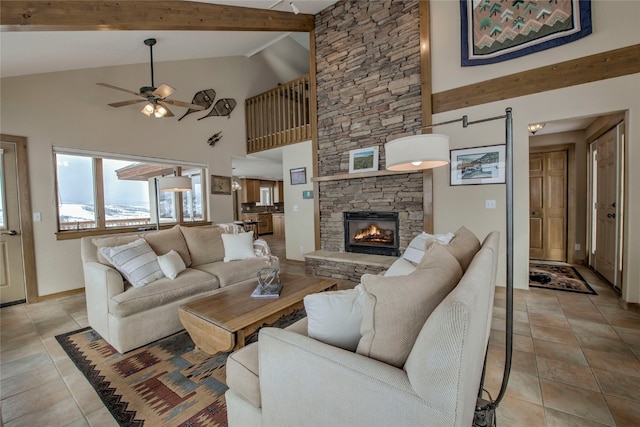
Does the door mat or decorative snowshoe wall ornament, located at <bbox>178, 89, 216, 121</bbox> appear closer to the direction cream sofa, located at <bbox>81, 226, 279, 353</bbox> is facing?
the door mat

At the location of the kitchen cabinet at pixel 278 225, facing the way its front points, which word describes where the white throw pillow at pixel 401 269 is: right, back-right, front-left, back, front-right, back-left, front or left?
front

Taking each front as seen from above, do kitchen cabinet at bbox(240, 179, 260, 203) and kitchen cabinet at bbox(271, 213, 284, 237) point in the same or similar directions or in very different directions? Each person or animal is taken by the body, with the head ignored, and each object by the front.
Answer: same or similar directions

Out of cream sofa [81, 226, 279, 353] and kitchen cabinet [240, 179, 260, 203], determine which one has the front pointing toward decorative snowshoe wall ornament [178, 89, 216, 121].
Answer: the kitchen cabinet

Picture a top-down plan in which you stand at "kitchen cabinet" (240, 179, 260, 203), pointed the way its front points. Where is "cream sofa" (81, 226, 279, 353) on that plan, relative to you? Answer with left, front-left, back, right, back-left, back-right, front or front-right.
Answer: front

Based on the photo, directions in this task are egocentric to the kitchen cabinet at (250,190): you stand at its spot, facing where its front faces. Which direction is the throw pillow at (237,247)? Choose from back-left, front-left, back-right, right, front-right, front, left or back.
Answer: front

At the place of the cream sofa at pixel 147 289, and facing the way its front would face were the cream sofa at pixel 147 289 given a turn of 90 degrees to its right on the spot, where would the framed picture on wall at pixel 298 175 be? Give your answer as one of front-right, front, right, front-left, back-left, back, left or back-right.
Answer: back

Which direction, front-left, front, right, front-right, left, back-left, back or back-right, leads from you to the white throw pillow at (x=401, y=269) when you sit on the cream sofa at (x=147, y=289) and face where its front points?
front

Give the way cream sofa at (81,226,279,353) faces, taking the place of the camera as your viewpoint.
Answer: facing the viewer and to the right of the viewer

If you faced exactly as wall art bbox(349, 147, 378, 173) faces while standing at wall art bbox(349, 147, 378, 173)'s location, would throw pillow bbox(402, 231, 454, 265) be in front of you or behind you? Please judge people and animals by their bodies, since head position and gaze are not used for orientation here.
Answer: in front

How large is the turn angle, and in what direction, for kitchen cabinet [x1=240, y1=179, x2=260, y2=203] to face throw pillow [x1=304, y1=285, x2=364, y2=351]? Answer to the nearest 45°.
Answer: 0° — it already faces it

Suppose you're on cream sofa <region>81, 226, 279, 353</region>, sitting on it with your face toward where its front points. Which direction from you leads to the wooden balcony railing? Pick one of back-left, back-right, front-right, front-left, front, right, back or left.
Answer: left

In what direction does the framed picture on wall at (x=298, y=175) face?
toward the camera

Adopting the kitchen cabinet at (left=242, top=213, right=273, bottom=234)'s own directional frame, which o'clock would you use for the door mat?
The door mat is roughly at 11 o'clock from the kitchen cabinet.

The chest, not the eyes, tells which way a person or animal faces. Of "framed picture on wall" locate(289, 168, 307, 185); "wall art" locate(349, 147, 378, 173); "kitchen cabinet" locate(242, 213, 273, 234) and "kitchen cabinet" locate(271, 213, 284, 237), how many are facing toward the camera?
4

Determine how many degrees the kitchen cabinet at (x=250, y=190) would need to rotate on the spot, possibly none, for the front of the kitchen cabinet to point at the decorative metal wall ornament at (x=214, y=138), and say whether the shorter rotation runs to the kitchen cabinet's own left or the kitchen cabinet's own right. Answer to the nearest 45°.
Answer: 0° — it already faces it

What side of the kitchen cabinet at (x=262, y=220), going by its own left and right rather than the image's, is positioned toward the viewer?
front
